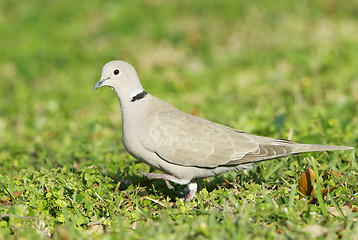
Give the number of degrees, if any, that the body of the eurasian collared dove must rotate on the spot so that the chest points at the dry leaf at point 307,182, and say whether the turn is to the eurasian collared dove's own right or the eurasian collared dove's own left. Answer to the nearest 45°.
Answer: approximately 180°

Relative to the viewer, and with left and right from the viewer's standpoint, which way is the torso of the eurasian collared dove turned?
facing to the left of the viewer
